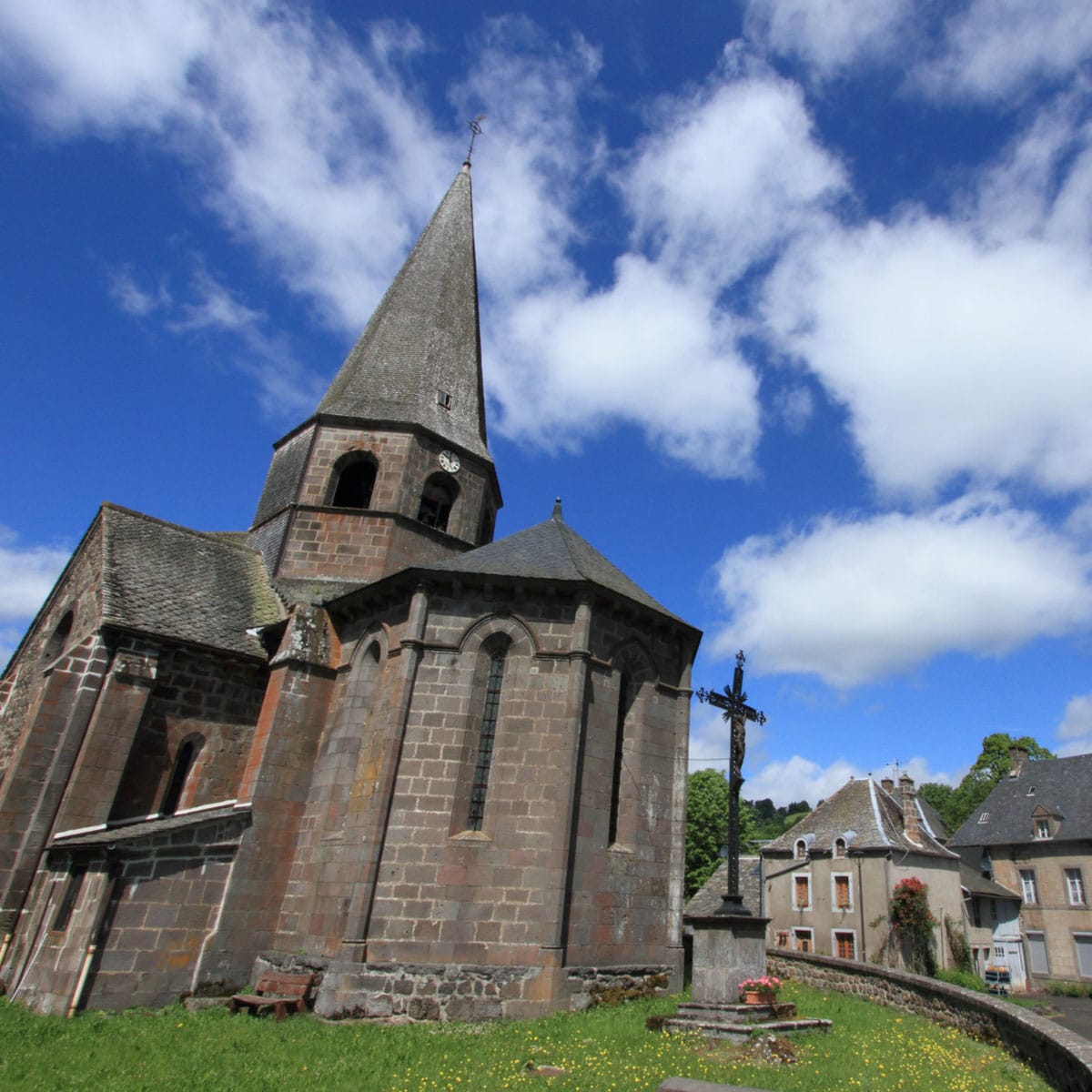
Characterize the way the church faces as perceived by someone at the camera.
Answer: facing away from the viewer and to the left of the viewer

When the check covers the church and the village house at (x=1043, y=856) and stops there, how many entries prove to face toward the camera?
1

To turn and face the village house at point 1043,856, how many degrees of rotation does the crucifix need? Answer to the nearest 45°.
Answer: approximately 90° to its left

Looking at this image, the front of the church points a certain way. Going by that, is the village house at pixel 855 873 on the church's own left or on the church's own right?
on the church's own right

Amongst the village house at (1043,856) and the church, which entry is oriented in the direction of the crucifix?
the village house

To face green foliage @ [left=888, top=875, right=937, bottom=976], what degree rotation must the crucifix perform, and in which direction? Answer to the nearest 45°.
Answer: approximately 135° to its left

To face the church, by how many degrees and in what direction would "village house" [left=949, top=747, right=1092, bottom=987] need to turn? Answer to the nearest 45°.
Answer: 0° — it already faces it

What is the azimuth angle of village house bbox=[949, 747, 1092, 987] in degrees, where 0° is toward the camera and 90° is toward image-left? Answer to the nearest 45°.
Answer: approximately 0°

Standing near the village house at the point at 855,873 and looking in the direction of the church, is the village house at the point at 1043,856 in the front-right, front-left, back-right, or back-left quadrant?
back-left

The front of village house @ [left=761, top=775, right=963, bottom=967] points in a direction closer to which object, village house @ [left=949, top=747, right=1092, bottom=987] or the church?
the church

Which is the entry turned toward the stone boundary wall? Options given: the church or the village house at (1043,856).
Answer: the village house

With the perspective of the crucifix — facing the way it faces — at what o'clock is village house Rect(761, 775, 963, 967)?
The village house is roughly at 8 o'clock from the crucifix.

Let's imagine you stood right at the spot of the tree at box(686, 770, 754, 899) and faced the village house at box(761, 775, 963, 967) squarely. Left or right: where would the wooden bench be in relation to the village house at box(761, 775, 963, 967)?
right
